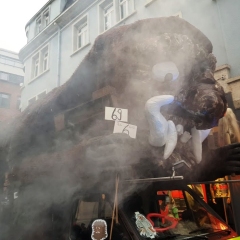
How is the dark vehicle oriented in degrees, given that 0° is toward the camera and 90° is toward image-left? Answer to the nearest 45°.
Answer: approximately 315°

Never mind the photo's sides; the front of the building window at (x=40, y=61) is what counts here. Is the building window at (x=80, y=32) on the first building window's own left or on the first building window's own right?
on the first building window's own left

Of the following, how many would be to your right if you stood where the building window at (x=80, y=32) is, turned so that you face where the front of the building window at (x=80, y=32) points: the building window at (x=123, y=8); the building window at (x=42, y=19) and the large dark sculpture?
1

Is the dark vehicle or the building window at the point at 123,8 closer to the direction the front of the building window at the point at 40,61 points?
the dark vehicle

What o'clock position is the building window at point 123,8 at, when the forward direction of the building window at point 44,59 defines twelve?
the building window at point 123,8 is roughly at 8 o'clock from the building window at point 44,59.

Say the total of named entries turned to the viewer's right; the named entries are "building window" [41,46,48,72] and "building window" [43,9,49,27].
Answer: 0

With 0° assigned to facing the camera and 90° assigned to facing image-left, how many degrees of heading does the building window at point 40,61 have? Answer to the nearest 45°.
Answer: approximately 45°

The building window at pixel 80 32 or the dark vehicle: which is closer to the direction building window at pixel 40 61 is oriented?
the dark vehicle

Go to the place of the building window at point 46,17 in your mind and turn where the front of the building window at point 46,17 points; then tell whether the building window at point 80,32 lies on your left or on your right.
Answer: on your left

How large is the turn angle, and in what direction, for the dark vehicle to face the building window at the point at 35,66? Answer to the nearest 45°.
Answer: approximately 180°

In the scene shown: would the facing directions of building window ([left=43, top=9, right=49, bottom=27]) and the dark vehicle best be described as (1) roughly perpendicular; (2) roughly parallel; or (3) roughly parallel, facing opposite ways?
roughly perpendicular
